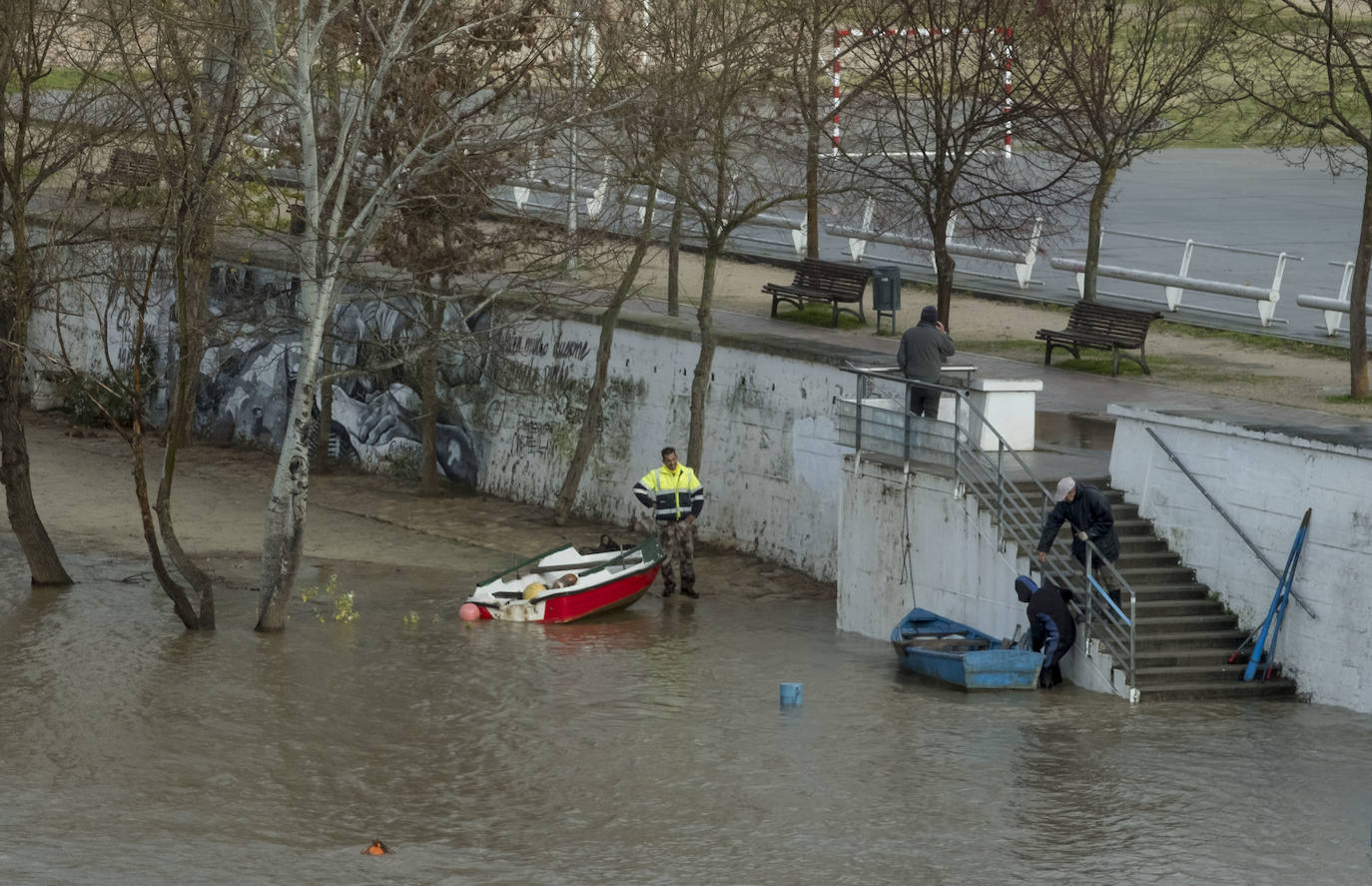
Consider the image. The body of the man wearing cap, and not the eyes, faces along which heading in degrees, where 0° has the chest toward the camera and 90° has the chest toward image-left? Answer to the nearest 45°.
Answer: approximately 45°

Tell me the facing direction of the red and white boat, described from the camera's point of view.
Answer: facing away from the viewer and to the right of the viewer

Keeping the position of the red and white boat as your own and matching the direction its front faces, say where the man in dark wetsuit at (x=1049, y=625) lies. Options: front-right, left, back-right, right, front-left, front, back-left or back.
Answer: right

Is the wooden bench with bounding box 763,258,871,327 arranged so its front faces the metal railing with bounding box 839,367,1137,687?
no

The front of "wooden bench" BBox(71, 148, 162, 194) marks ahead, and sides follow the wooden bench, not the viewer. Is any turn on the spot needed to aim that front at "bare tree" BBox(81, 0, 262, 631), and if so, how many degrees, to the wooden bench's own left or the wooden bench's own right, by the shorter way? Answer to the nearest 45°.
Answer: approximately 45° to the wooden bench's own left

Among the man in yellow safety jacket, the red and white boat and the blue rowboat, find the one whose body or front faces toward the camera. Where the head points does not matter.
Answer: the man in yellow safety jacket

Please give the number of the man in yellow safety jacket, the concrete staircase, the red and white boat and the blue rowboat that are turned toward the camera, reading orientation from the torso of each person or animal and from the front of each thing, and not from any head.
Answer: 2

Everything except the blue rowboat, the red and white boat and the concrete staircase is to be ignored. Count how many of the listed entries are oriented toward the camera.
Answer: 1

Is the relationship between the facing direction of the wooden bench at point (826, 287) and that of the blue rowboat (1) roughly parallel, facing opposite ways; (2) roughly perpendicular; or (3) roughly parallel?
roughly perpendicular

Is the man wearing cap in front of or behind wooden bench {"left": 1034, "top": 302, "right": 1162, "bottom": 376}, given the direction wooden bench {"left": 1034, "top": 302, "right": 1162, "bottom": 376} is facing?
in front

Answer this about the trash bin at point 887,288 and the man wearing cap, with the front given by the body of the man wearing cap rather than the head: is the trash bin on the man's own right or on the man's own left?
on the man's own right

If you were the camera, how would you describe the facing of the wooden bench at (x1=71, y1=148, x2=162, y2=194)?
facing the viewer and to the left of the viewer

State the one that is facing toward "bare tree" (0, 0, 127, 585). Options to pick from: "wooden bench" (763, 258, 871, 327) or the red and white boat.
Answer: the wooden bench

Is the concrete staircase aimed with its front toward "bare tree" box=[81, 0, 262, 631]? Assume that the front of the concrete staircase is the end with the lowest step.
no

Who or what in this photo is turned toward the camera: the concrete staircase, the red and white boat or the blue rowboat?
the concrete staircase

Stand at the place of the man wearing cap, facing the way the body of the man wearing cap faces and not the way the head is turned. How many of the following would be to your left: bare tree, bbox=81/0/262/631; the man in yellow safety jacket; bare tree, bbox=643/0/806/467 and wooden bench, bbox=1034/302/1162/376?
0

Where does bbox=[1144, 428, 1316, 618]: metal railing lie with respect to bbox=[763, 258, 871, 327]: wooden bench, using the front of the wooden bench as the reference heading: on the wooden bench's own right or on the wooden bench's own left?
on the wooden bench's own left

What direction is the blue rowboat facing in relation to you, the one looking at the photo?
facing away from the viewer and to the left of the viewer

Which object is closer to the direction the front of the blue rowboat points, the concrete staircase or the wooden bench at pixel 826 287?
the wooden bench
